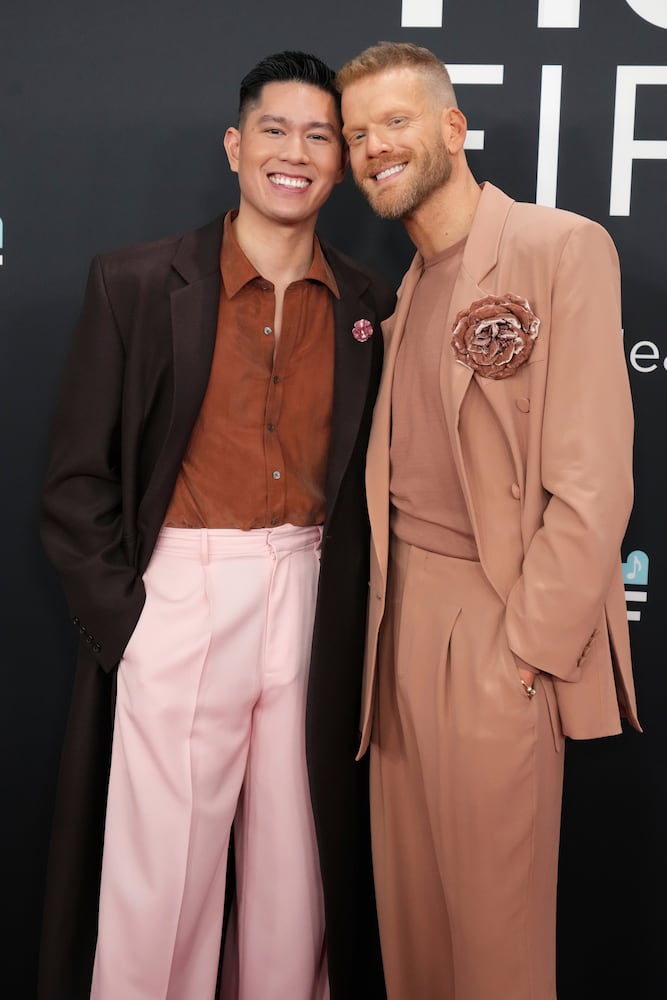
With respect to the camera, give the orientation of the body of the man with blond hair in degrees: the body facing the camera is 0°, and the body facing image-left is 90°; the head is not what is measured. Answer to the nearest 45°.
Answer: approximately 45°

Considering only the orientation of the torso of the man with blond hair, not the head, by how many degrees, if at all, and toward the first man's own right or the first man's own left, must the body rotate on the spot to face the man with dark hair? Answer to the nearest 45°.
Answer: approximately 45° to the first man's own right
